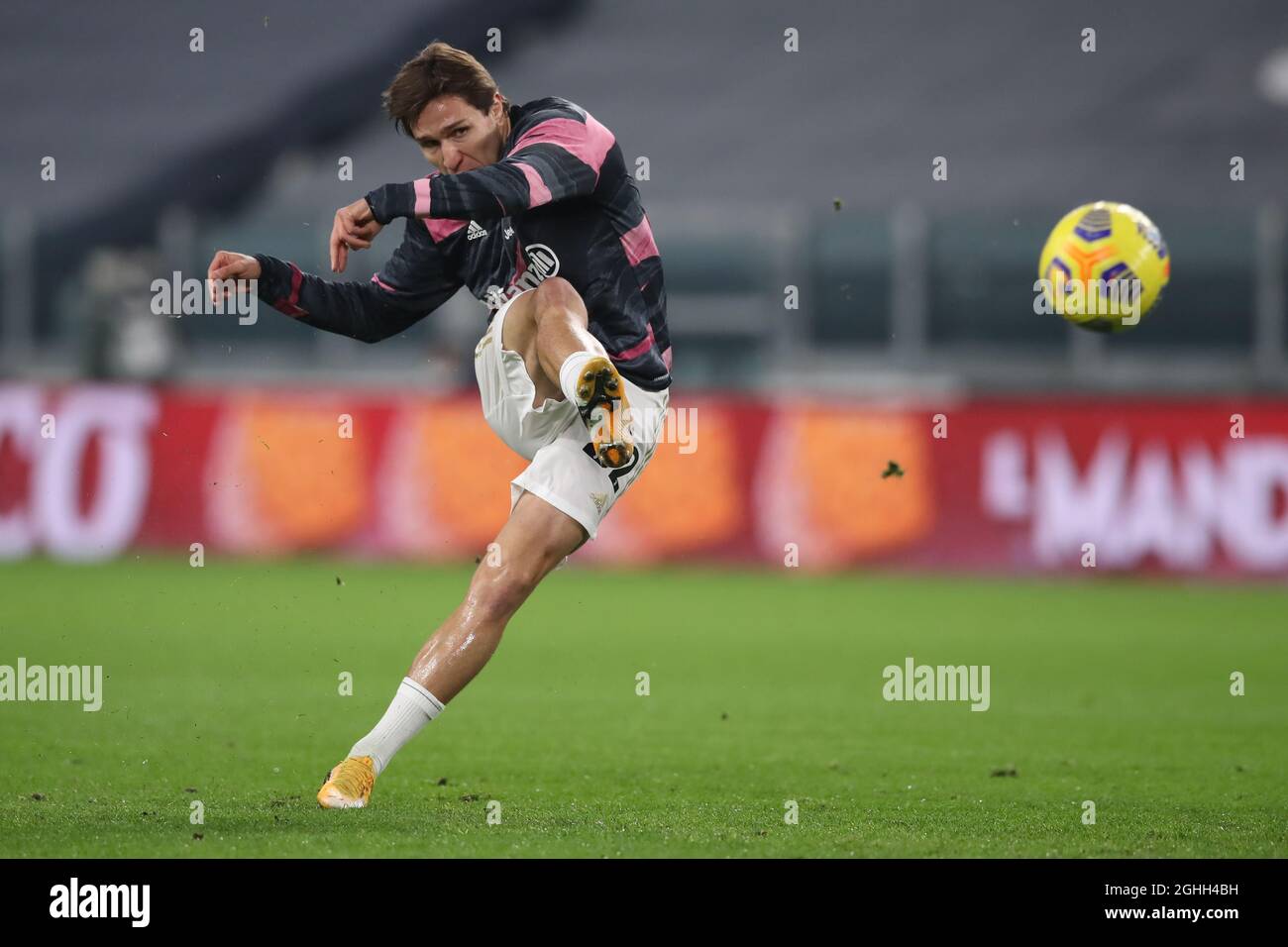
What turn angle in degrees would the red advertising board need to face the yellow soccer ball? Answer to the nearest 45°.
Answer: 0° — it already faces it

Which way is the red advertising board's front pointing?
toward the camera
